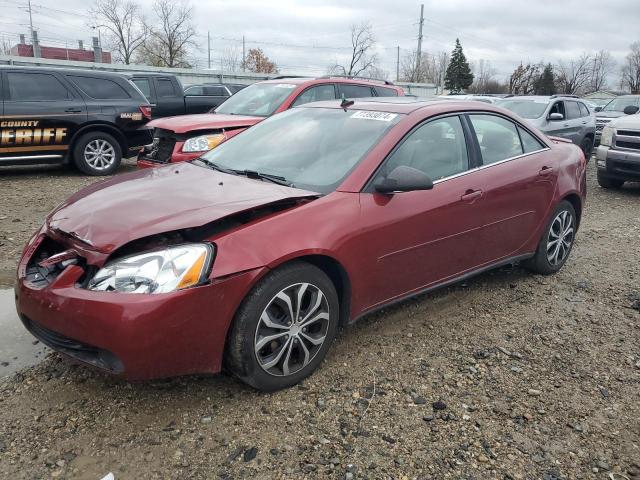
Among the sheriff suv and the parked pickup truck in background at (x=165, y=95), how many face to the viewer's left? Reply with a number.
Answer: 2

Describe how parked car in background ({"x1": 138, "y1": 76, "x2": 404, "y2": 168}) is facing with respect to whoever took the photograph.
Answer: facing the viewer and to the left of the viewer

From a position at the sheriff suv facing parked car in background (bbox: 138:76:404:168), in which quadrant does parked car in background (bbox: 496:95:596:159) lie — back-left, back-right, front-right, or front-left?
front-left

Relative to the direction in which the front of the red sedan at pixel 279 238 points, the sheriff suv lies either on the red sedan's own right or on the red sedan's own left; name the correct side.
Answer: on the red sedan's own right

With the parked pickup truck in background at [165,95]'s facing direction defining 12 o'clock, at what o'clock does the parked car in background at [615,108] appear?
the parked car in background at [615,108] is roughly at 6 o'clock from the parked pickup truck in background at [165,95].

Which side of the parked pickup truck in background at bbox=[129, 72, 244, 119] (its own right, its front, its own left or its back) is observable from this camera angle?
left

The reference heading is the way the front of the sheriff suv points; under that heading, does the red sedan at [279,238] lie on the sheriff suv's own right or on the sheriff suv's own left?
on the sheriff suv's own left

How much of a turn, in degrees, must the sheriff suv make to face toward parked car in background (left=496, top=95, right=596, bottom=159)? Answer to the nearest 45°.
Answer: approximately 180°

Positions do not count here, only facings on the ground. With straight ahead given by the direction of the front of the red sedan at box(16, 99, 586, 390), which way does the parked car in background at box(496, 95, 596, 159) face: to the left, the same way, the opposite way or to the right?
the same way

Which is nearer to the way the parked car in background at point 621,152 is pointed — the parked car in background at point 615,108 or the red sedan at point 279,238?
the red sedan

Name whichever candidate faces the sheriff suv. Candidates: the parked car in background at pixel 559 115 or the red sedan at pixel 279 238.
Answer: the parked car in background

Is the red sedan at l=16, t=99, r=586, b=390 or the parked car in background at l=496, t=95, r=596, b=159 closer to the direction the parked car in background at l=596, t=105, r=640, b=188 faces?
the red sedan

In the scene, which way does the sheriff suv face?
to the viewer's left

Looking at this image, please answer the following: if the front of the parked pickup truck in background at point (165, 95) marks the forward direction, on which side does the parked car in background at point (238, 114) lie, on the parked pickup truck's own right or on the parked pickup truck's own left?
on the parked pickup truck's own left

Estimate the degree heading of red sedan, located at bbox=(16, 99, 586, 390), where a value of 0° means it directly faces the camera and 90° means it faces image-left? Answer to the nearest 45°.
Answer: approximately 45°
